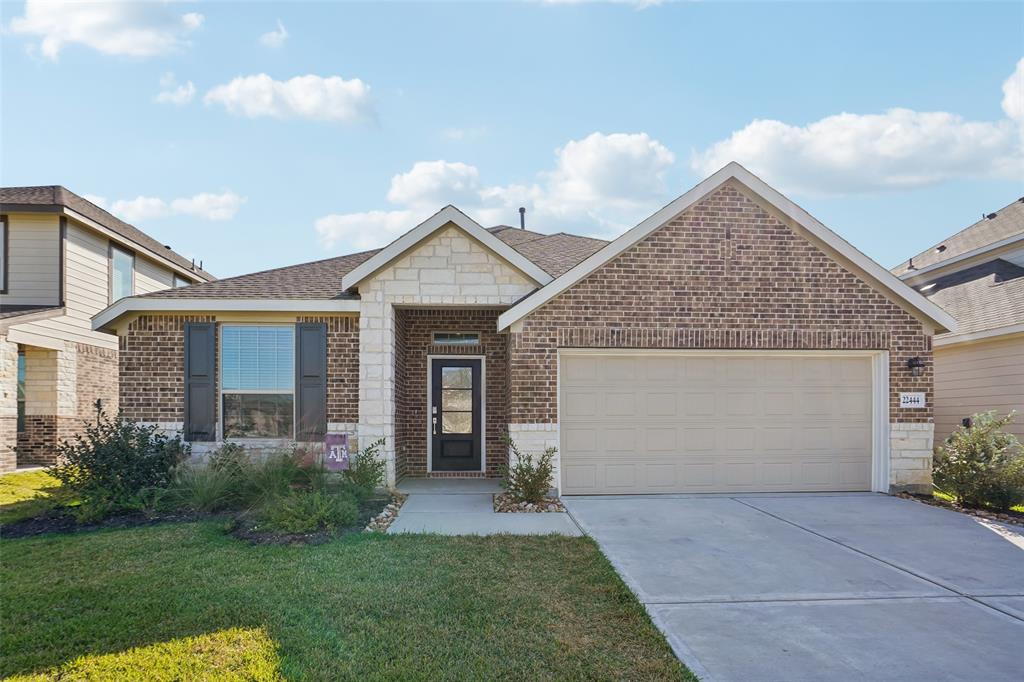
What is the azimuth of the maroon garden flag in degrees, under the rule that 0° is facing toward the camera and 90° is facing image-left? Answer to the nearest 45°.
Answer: approximately 0°

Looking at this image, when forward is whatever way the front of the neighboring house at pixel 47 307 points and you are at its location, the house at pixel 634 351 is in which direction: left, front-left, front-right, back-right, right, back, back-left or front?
front-left

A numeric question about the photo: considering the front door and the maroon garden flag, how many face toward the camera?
2

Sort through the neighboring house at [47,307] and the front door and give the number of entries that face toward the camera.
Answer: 2
